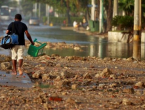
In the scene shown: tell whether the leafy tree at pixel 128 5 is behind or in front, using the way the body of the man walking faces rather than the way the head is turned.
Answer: in front

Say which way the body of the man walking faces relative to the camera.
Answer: away from the camera

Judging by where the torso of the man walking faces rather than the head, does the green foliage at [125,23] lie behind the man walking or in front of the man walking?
in front
